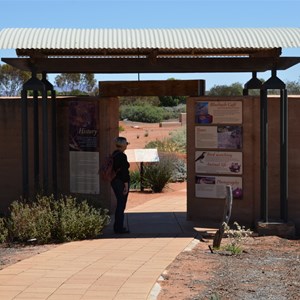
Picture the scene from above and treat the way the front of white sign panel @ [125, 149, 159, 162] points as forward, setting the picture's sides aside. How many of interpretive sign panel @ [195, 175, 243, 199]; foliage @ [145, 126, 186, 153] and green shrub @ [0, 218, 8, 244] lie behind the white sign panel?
1

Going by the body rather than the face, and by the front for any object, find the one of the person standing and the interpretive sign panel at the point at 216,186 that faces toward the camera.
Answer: the interpretive sign panel

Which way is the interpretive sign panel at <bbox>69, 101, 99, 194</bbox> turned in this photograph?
toward the camera

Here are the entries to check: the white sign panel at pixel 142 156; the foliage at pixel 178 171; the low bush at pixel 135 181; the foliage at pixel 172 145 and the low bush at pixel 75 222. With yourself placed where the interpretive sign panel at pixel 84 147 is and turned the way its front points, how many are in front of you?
1

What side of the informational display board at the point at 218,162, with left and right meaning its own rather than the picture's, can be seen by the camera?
front

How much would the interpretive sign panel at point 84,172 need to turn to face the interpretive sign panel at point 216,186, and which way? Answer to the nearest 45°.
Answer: approximately 90° to its left

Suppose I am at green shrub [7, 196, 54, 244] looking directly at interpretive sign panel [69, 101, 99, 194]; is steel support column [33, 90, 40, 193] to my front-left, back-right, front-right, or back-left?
front-left

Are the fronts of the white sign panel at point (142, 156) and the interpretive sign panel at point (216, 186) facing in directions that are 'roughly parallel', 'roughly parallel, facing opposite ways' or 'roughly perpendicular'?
roughly parallel

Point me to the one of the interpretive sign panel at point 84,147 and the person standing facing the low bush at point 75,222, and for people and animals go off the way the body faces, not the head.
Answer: the interpretive sign panel

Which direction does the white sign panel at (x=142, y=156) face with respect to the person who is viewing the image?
facing the viewer

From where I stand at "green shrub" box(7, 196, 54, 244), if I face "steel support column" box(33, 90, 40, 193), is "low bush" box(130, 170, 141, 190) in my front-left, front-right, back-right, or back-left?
front-right

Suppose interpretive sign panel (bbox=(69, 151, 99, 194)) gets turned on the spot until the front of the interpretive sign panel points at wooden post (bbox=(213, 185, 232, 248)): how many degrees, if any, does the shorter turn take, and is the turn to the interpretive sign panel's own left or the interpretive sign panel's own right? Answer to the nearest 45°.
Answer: approximately 45° to the interpretive sign panel's own left

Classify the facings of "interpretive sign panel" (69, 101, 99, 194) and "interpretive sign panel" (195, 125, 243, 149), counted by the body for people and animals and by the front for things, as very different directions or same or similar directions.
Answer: same or similar directions

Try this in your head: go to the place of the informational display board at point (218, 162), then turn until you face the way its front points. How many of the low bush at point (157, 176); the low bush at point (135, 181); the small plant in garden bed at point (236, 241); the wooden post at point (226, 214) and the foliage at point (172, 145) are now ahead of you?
2
